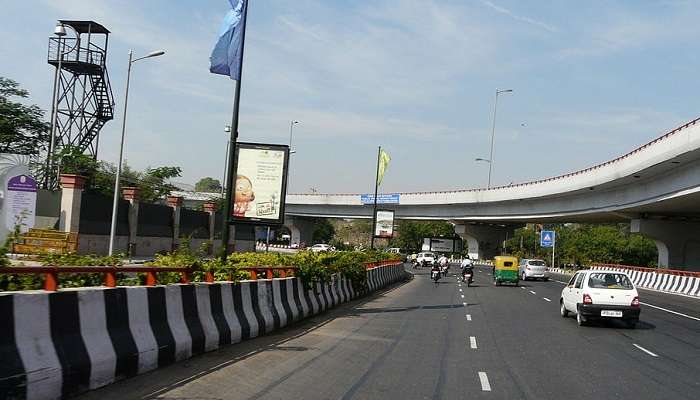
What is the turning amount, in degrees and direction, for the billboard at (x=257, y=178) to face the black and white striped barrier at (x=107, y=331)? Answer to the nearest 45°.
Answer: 0° — it already faces it

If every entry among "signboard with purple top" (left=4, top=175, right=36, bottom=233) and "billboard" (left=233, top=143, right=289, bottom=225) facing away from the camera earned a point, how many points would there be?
0

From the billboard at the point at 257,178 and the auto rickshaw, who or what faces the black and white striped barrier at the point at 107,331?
the billboard

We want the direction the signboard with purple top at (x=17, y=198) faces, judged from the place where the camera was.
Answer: facing the viewer

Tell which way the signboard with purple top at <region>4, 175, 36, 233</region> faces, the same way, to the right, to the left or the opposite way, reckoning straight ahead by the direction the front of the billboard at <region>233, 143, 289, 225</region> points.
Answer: the same way

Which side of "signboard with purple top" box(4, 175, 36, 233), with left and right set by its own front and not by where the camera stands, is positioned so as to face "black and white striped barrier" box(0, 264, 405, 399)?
front

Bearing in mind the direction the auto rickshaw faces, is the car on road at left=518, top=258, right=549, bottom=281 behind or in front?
in front

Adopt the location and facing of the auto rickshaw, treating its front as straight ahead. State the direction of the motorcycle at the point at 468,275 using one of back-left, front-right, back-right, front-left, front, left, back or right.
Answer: back-left

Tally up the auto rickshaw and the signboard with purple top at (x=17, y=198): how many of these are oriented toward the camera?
1

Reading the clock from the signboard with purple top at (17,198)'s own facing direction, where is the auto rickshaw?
The auto rickshaw is roughly at 8 o'clock from the signboard with purple top.

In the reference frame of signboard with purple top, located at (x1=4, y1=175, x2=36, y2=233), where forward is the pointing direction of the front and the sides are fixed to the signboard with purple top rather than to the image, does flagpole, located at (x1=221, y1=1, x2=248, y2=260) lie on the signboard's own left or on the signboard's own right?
on the signboard's own left

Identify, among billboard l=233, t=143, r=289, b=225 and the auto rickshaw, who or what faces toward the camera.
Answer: the billboard

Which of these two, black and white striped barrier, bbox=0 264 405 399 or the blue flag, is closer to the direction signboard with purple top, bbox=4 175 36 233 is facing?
the black and white striped barrier

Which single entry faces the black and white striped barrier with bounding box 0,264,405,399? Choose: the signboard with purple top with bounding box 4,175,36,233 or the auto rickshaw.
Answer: the signboard with purple top

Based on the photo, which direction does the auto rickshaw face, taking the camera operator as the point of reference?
facing away from the viewer

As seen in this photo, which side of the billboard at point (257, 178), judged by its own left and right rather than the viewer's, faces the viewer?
front

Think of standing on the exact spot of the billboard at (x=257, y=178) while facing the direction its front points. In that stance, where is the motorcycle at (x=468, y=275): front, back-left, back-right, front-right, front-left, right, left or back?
back-left

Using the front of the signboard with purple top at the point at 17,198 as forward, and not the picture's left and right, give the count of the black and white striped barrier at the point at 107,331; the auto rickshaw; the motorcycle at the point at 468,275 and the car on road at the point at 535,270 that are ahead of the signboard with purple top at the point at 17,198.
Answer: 1

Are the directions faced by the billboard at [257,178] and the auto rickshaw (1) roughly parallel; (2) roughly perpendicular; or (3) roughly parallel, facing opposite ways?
roughly parallel, facing opposite ways
